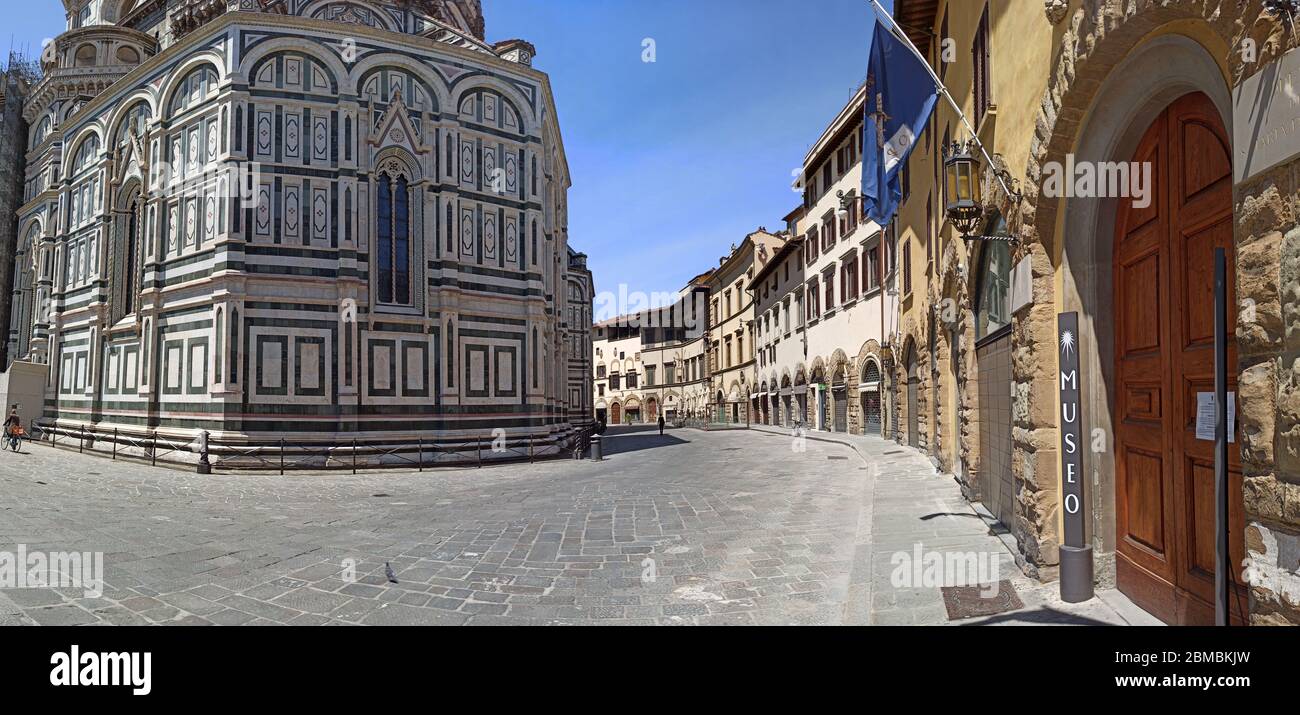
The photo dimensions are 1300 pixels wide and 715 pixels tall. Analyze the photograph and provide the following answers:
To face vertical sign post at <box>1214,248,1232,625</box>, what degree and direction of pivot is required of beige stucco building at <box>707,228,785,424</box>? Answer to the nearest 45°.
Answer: approximately 45° to its left

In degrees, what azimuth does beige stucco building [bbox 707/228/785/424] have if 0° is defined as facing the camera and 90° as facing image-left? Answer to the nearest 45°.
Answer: approximately 45°

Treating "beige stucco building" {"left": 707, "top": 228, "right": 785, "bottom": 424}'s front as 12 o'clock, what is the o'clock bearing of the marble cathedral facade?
The marble cathedral facade is roughly at 11 o'clock from the beige stucco building.

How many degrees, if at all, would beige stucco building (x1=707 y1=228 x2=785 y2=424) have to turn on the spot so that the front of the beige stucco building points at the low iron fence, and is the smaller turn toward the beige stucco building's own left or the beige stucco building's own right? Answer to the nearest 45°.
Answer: approximately 45° to the beige stucco building's own left

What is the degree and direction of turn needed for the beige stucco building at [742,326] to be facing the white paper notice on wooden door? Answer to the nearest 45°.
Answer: approximately 45° to its left

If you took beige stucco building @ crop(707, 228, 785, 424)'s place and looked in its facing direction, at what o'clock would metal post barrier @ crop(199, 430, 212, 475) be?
The metal post barrier is roughly at 11 o'clock from the beige stucco building.
